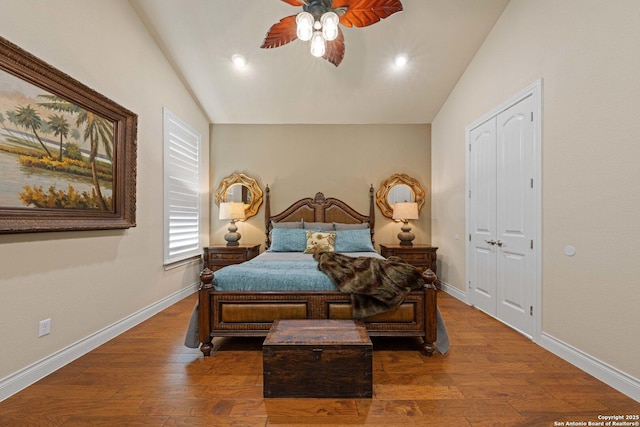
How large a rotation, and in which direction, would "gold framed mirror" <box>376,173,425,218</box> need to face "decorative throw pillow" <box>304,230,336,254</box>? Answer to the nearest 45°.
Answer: approximately 45° to its right

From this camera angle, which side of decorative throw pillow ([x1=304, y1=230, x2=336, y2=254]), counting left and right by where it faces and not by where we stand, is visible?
front

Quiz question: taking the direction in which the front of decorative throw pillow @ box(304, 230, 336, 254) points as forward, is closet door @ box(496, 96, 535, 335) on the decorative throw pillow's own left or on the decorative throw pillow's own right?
on the decorative throw pillow's own left

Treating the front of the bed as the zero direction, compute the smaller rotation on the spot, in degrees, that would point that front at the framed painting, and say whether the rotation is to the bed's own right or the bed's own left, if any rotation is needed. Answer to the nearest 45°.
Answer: approximately 90° to the bed's own right

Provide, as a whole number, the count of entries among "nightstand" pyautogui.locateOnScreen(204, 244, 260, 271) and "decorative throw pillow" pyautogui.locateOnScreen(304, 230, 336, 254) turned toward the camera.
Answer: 2

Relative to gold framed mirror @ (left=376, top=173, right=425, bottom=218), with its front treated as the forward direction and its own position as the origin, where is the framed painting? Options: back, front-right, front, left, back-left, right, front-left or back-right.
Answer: front-right

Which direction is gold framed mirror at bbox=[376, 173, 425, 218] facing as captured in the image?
toward the camera

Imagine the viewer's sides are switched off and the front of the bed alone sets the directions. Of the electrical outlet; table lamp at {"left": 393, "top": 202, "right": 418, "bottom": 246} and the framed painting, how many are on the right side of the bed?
2

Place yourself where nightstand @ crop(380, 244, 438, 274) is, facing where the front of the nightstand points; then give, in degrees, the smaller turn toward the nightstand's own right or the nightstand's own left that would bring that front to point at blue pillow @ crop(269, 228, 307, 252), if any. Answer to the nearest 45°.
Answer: approximately 45° to the nightstand's own right

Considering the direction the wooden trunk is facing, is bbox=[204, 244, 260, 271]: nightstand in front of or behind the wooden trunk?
behind
